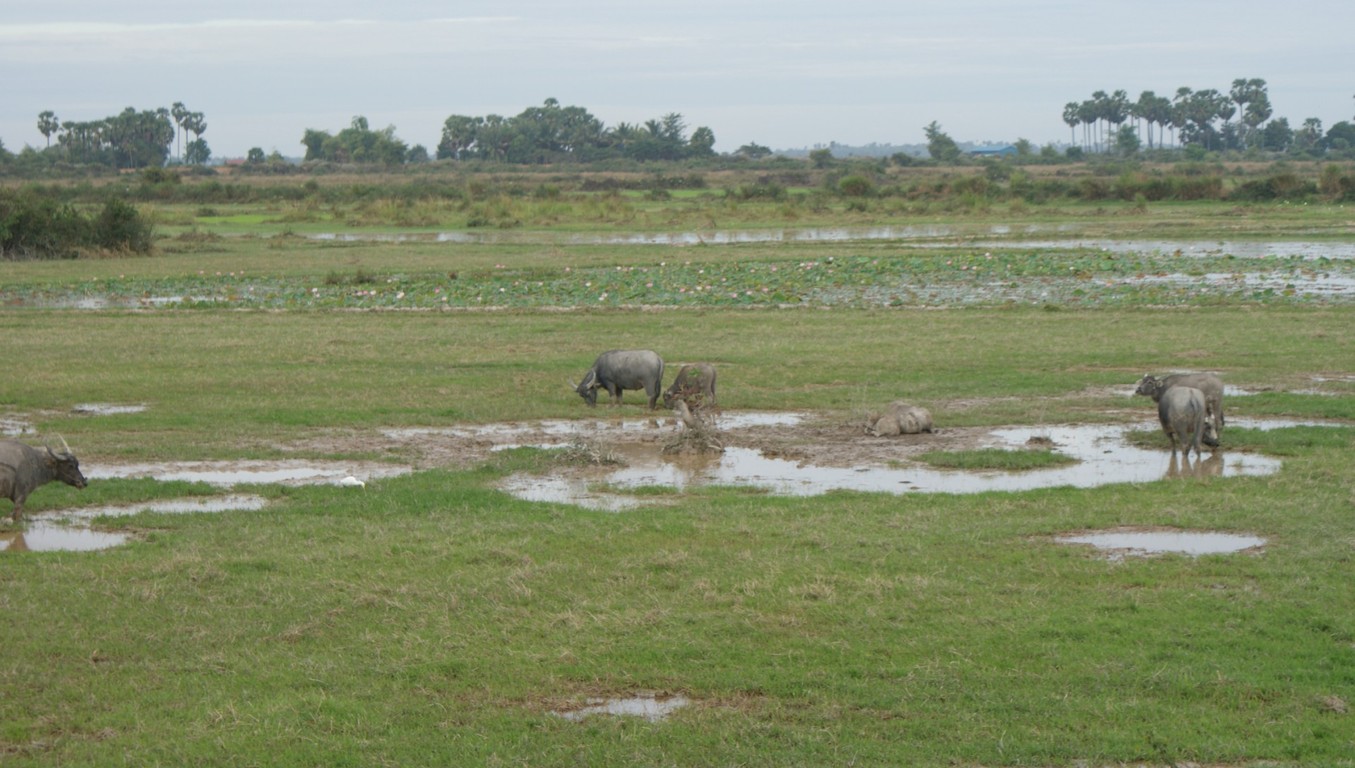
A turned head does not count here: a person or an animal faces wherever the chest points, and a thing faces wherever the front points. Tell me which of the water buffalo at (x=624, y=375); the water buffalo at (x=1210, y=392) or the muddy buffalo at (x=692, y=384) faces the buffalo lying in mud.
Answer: the water buffalo at (x=1210, y=392)

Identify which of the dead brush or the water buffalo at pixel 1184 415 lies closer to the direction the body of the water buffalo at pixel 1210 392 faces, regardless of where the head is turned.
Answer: the dead brush

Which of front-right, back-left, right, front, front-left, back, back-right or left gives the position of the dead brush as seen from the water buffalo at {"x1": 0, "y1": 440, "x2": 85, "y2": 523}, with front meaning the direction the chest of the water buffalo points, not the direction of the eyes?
front

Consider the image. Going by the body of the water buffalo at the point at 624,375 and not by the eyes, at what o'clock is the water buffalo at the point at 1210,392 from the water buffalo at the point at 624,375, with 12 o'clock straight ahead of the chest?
the water buffalo at the point at 1210,392 is roughly at 7 o'clock from the water buffalo at the point at 624,375.

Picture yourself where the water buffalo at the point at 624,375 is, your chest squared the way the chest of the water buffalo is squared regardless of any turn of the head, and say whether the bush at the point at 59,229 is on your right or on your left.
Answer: on your right

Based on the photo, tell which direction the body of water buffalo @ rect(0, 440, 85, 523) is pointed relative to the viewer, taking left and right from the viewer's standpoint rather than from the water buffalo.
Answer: facing to the right of the viewer

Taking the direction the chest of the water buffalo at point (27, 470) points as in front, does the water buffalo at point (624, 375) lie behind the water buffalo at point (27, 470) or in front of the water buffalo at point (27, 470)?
in front

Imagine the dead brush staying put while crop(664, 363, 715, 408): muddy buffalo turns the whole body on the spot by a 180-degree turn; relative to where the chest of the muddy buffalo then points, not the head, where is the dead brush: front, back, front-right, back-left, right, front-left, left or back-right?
right

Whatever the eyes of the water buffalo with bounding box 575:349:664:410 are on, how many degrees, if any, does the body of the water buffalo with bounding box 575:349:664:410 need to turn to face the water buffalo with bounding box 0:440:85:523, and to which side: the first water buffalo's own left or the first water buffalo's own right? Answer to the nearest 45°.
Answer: approximately 45° to the first water buffalo's own left

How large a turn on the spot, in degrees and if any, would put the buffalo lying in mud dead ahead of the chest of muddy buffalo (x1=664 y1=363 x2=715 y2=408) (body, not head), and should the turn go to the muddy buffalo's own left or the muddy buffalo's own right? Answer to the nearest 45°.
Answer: approximately 135° to the muddy buffalo's own left

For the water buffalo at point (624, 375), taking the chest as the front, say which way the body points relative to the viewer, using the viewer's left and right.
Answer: facing to the left of the viewer

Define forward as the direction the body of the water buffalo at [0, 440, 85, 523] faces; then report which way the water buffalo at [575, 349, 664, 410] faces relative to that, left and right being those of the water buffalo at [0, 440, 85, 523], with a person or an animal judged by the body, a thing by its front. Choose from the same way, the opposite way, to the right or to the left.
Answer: the opposite way

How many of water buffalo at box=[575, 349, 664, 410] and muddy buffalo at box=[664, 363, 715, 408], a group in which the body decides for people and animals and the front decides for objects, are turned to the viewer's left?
2
